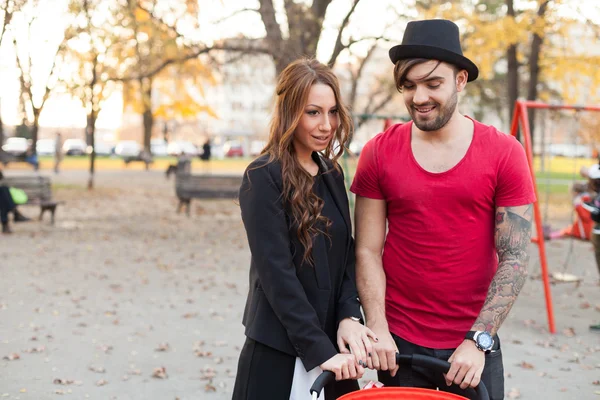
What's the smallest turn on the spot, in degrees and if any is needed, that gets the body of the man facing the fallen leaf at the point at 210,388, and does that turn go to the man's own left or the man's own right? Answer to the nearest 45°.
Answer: approximately 135° to the man's own right

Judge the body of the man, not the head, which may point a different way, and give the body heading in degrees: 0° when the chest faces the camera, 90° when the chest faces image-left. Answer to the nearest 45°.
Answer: approximately 0°

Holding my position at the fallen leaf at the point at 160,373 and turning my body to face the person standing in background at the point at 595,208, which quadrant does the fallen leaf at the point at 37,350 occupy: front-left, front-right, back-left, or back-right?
back-left

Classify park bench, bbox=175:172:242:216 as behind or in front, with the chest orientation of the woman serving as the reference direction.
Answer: behind

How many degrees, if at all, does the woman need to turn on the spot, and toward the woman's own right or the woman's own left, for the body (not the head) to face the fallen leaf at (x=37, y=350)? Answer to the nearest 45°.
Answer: approximately 180°

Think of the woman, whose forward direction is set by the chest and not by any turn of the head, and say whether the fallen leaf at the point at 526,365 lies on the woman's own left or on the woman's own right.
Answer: on the woman's own left

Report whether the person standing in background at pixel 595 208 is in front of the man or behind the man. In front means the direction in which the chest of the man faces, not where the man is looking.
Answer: behind

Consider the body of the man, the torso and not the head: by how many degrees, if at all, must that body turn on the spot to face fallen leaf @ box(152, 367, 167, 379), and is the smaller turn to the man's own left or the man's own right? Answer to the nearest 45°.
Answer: approximately 135° to the man's own right

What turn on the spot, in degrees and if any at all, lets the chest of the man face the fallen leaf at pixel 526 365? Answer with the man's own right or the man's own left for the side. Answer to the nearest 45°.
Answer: approximately 180°

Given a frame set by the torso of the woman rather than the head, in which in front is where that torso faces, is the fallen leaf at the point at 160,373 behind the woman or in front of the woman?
behind
